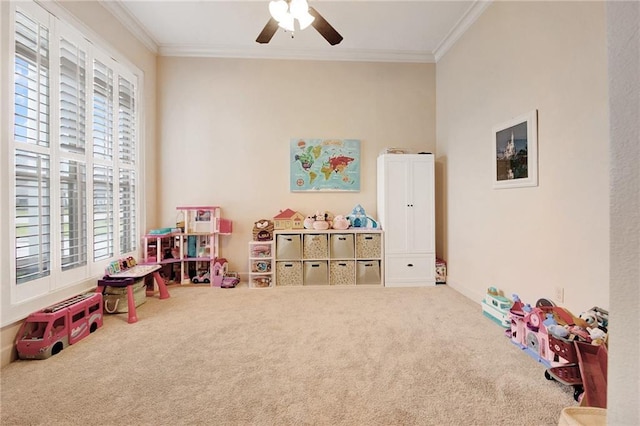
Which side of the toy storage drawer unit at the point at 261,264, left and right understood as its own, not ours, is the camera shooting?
front

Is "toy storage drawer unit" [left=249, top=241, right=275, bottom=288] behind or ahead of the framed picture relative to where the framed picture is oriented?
ahead

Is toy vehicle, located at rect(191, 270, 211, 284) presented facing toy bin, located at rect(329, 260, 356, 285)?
no

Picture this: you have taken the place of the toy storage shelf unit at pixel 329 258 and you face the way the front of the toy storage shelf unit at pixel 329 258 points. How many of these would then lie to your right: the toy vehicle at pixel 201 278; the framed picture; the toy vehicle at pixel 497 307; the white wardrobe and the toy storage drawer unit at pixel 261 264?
2

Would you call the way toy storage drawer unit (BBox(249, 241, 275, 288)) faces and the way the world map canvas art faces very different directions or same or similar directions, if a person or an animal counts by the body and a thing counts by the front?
same or similar directions

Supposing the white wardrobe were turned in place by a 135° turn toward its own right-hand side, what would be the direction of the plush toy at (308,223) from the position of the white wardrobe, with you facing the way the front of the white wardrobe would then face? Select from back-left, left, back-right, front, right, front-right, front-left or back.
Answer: front-left

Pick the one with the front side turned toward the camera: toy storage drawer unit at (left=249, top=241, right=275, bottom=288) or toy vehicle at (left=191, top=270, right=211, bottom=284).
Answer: the toy storage drawer unit

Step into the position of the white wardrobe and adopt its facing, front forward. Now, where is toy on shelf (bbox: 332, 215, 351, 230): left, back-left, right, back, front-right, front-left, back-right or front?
right

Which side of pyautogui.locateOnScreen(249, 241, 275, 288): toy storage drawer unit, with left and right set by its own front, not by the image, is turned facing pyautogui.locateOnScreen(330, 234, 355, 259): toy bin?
left

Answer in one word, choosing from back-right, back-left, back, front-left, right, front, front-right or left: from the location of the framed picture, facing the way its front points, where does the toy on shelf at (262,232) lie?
front-right

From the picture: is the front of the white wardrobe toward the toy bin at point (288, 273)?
no

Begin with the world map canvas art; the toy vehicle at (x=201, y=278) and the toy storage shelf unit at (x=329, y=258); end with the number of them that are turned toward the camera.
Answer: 2

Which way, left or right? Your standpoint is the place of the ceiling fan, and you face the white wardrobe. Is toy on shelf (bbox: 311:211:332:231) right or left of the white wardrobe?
left

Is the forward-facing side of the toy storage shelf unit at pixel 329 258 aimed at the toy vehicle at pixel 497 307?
no

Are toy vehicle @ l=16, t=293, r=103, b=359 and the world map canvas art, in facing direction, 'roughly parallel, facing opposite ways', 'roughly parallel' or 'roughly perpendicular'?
roughly parallel

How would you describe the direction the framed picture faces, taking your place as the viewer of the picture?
facing the viewer and to the left of the viewer

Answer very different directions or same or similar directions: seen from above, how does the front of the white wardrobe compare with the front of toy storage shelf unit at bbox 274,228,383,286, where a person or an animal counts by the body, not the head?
same or similar directions
